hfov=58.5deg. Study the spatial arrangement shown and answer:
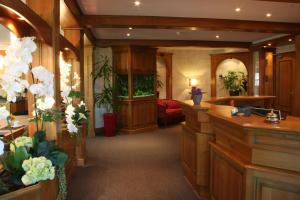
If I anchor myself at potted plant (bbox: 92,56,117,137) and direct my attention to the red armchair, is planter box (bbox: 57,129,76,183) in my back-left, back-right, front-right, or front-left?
back-right

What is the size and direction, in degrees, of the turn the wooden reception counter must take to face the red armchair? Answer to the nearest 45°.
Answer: approximately 135° to its right

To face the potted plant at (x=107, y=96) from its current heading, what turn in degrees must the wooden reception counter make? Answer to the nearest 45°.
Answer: approximately 90° to its right

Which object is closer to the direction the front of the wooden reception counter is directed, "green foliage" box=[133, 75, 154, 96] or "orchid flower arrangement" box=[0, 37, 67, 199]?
the orchid flower arrangement

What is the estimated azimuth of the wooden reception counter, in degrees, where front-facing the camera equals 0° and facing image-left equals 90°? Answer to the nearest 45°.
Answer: approximately 45°

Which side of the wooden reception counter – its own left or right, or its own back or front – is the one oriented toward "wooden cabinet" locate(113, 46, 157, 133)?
right

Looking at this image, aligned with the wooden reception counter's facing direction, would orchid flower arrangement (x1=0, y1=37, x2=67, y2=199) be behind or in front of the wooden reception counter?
in front

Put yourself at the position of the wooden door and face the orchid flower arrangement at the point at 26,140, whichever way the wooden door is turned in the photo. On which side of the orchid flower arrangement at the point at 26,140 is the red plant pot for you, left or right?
right

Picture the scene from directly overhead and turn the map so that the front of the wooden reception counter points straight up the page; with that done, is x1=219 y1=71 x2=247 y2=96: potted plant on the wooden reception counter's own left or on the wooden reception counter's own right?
on the wooden reception counter's own right

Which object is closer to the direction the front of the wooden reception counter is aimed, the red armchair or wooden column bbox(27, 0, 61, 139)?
the wooden column
